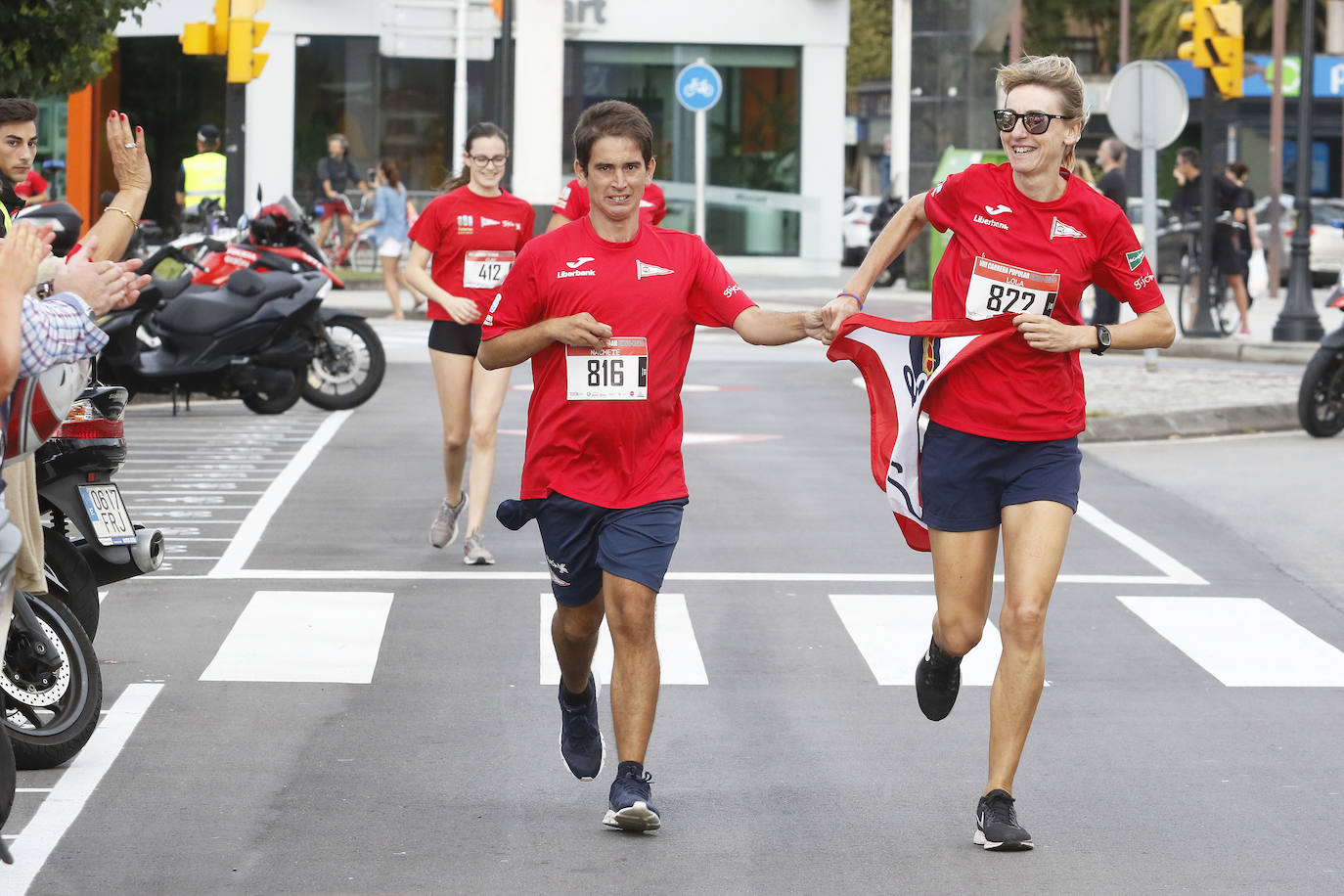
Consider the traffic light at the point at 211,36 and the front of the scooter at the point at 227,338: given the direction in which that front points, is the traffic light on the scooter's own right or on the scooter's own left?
on the scooter's own right

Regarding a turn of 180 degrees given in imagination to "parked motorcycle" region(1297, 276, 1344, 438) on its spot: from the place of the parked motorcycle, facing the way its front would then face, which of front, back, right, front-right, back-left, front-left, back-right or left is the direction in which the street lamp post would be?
front-left

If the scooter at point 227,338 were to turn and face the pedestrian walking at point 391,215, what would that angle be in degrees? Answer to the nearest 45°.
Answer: approximately 90° to its right

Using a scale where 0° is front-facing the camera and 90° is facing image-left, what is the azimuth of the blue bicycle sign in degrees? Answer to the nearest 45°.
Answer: approximately 0°

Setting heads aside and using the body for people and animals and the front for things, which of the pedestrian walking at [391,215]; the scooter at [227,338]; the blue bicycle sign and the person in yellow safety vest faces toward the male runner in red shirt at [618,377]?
the blue bicycle sign

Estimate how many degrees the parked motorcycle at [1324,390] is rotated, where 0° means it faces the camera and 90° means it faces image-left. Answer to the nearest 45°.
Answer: approximately 45°

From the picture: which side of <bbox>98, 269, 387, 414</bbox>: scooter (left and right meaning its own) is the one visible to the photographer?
left

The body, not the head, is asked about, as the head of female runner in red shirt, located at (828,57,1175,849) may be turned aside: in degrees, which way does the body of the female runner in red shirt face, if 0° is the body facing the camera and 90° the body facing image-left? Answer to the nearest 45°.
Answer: approximately 0°
